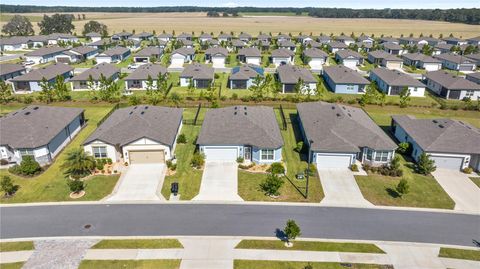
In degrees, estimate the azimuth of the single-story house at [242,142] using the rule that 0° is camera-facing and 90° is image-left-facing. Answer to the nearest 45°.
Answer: approximately 0°

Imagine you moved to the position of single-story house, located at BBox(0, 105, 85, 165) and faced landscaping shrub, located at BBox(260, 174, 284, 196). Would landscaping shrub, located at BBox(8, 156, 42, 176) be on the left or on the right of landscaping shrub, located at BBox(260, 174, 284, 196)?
right

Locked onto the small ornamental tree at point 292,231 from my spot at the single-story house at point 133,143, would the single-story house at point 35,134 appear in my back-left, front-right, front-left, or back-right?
back-right

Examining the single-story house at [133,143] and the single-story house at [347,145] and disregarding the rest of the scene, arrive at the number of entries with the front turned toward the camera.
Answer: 2

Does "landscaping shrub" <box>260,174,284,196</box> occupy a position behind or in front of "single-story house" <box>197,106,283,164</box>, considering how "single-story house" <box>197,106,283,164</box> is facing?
in front

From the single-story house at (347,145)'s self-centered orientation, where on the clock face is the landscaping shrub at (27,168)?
The landscaping shrub is roughly at 2 o'clock from the single-story house.

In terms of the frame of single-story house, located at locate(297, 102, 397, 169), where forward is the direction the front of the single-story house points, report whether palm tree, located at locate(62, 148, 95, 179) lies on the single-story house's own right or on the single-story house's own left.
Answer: on the single-story house's own right

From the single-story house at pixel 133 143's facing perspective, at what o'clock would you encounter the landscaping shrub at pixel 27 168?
The landscaping shrub is roughly at 3 o'clock from the single-story house.

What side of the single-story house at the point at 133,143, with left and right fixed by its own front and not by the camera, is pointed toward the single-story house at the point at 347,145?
left

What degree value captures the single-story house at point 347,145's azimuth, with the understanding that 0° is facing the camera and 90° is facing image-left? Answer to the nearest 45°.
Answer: approximately 0°
